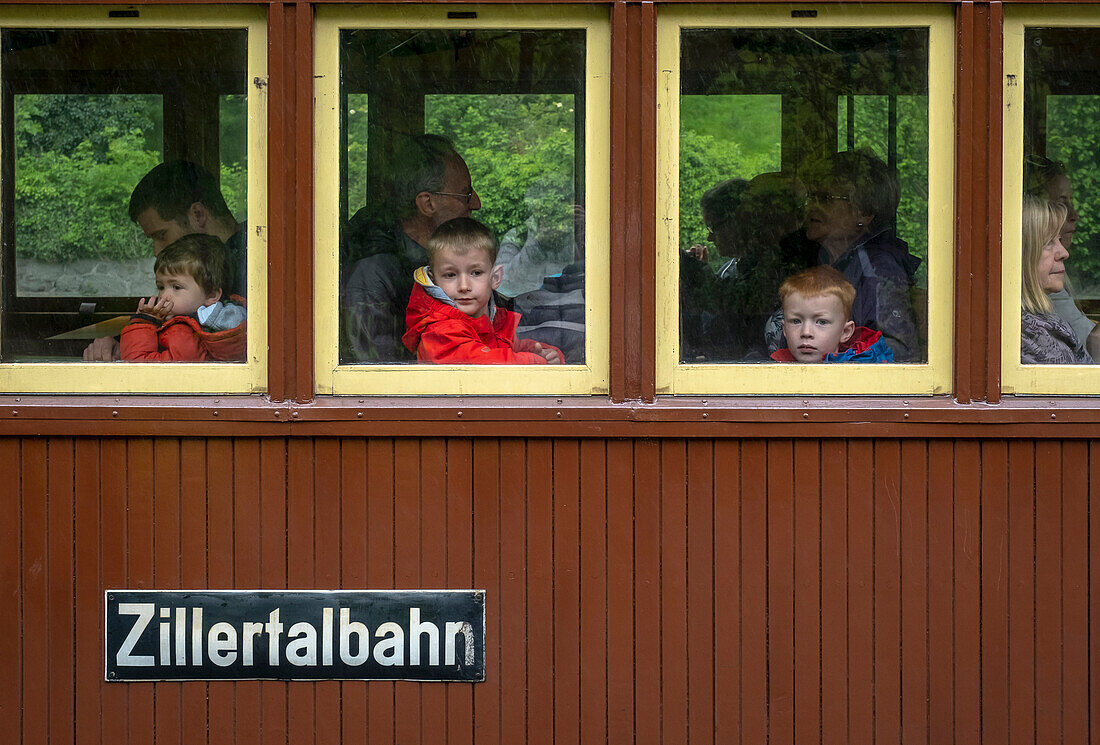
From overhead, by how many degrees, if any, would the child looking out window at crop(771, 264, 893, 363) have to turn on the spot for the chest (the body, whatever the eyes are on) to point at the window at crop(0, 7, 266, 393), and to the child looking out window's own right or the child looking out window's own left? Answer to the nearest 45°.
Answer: approximately 45° to the child looking out window's own right

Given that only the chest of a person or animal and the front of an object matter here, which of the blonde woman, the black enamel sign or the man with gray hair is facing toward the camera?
the black enamel sign

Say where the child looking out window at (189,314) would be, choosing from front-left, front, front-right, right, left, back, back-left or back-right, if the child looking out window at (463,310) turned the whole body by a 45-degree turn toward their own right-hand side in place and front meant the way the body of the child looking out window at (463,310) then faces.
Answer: right

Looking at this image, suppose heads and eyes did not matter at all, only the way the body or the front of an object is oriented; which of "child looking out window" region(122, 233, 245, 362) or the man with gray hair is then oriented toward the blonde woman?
the man with gray hair

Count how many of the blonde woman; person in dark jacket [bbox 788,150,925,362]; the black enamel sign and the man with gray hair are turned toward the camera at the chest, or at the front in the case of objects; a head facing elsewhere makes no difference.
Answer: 1

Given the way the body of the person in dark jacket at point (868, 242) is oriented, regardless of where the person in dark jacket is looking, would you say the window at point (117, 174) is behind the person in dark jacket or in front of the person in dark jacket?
in front

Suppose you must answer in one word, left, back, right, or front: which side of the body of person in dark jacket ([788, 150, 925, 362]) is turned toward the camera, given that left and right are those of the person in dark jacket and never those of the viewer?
left

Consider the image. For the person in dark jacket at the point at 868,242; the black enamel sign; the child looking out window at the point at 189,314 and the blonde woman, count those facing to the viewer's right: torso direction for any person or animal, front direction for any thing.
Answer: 1
